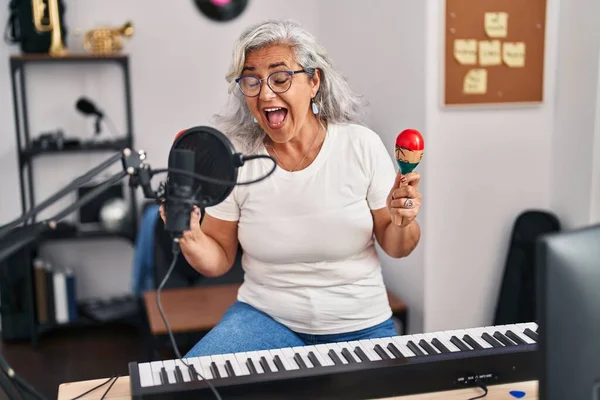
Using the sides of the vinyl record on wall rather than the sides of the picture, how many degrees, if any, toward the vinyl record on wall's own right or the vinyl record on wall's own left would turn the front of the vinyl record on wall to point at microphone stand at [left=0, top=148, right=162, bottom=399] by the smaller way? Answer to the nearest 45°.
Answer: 0° — it already faces it

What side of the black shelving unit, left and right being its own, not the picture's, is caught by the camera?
front

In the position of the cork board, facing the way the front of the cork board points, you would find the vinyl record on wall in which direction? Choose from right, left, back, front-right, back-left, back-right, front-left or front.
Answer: back-right

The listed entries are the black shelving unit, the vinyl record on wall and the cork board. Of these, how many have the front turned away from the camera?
0

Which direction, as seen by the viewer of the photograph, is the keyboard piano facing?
facing away from the viewer

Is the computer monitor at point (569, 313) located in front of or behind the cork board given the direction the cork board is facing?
in front

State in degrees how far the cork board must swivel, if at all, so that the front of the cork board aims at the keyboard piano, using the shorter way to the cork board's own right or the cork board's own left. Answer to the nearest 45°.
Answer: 0° — it already faces it

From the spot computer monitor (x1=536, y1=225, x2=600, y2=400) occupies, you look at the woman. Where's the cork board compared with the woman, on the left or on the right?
right

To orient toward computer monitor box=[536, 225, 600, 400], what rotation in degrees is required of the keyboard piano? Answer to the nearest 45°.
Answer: approximately 135° to its right

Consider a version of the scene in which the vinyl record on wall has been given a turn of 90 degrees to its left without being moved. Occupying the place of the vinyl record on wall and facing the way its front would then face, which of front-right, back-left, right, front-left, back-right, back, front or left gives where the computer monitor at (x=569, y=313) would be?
right

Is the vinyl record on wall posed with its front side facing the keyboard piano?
yes

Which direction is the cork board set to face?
toward the camera
